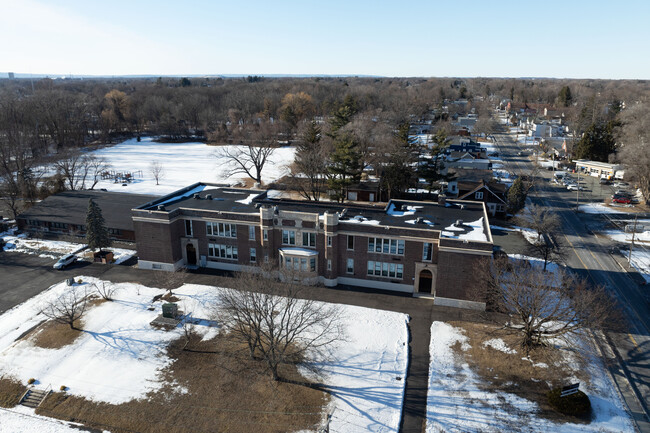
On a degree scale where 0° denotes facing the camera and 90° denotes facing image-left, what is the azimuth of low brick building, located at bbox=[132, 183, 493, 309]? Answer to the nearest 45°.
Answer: approximately 0°

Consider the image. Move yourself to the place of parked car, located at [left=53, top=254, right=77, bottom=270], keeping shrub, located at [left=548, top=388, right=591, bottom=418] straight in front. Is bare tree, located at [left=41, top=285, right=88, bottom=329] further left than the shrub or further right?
right

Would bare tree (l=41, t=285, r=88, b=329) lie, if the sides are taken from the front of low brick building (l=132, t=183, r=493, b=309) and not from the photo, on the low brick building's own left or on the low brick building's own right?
on the low brick building's own right

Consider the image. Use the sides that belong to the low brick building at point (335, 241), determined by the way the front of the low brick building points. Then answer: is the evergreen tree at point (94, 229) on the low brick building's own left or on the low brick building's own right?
on the low brick building's own right

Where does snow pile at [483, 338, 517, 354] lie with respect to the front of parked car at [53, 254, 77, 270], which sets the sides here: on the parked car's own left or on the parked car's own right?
on the parked car's own left

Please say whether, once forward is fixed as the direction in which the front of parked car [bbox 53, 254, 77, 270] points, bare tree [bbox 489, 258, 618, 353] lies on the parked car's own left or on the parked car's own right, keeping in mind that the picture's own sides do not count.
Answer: on the parked car's own left

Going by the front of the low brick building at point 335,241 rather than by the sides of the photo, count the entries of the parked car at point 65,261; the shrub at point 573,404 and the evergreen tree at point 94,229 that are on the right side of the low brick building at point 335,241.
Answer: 2
